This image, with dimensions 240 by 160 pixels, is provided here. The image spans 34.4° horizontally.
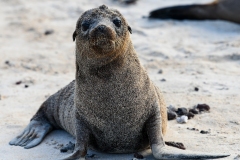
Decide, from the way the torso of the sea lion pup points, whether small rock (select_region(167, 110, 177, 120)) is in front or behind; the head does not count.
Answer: behind

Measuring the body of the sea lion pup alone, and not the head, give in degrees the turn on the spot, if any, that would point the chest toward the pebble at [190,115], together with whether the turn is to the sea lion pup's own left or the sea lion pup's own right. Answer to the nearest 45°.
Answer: approximately 135° to the sea lion pup's own left

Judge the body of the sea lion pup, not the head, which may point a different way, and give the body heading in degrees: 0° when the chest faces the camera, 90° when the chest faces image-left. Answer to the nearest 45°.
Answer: approximately 0°

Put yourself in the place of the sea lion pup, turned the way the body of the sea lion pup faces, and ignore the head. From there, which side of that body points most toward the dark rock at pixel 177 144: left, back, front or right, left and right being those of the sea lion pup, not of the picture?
left

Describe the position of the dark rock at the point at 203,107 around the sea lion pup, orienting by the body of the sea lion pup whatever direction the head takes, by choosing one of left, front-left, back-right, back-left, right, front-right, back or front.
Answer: back-left

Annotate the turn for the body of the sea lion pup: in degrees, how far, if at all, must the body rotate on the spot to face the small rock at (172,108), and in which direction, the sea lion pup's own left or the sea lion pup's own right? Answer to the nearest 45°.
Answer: approximately 135° to the sea lion pup's own left
